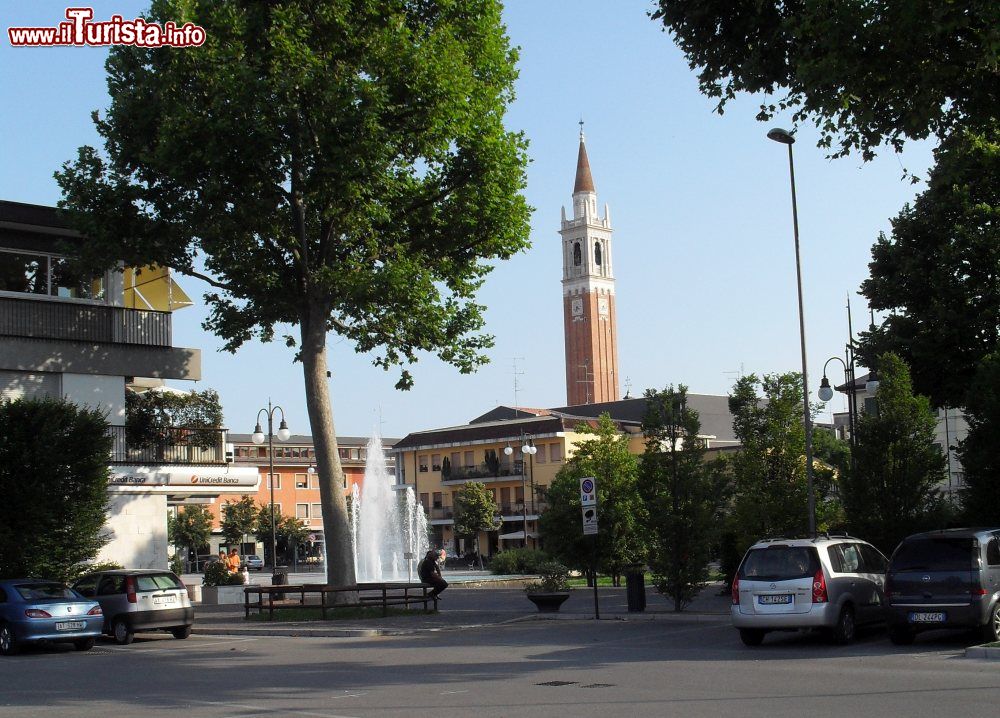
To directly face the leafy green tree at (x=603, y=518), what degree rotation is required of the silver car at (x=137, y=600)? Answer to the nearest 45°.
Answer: approximately 90° to its right

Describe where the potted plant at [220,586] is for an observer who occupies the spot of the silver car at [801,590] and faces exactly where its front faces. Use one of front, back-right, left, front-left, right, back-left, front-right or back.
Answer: left

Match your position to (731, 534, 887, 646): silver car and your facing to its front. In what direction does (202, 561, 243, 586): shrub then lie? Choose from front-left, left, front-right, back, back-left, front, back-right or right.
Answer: left

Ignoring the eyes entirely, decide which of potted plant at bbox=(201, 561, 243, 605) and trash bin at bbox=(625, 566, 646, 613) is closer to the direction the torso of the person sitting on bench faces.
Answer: the trash bin

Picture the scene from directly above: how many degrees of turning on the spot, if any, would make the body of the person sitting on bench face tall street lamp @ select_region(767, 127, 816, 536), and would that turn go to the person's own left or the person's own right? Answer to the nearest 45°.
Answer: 0° — they already face it

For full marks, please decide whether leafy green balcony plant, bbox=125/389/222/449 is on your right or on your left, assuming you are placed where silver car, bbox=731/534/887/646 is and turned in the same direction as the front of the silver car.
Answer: on your left

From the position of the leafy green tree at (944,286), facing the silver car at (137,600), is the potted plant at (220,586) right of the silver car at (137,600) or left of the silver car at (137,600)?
right

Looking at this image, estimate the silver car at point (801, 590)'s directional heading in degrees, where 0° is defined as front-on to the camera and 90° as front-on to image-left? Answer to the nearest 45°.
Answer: approximately 225°

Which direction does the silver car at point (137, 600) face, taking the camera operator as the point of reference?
facing away from the viewer and to the left of the viewer
